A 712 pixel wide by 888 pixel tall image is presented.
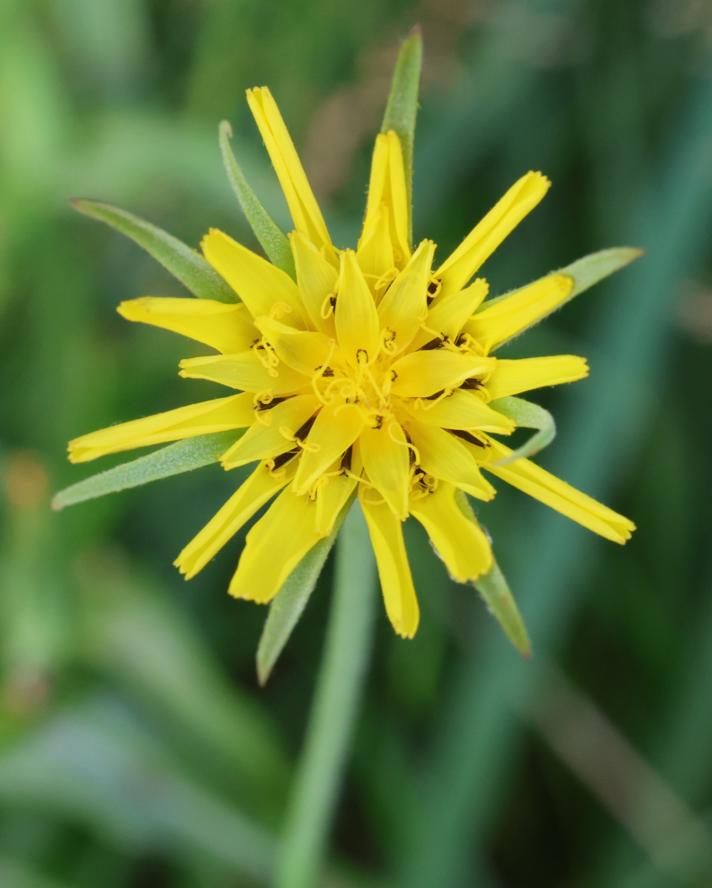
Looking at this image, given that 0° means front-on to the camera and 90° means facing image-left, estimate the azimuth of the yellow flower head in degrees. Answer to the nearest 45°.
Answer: approximately 0°

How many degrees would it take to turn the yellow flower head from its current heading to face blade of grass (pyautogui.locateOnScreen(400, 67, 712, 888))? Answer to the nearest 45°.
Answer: approximately 135° to its left
